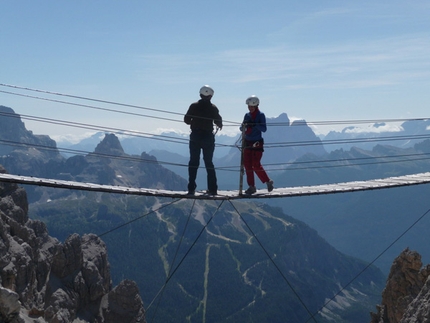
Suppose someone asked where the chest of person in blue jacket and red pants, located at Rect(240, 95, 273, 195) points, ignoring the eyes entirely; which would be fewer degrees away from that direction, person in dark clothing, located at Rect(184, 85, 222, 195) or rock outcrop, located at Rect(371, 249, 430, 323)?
the person in dark clothing
